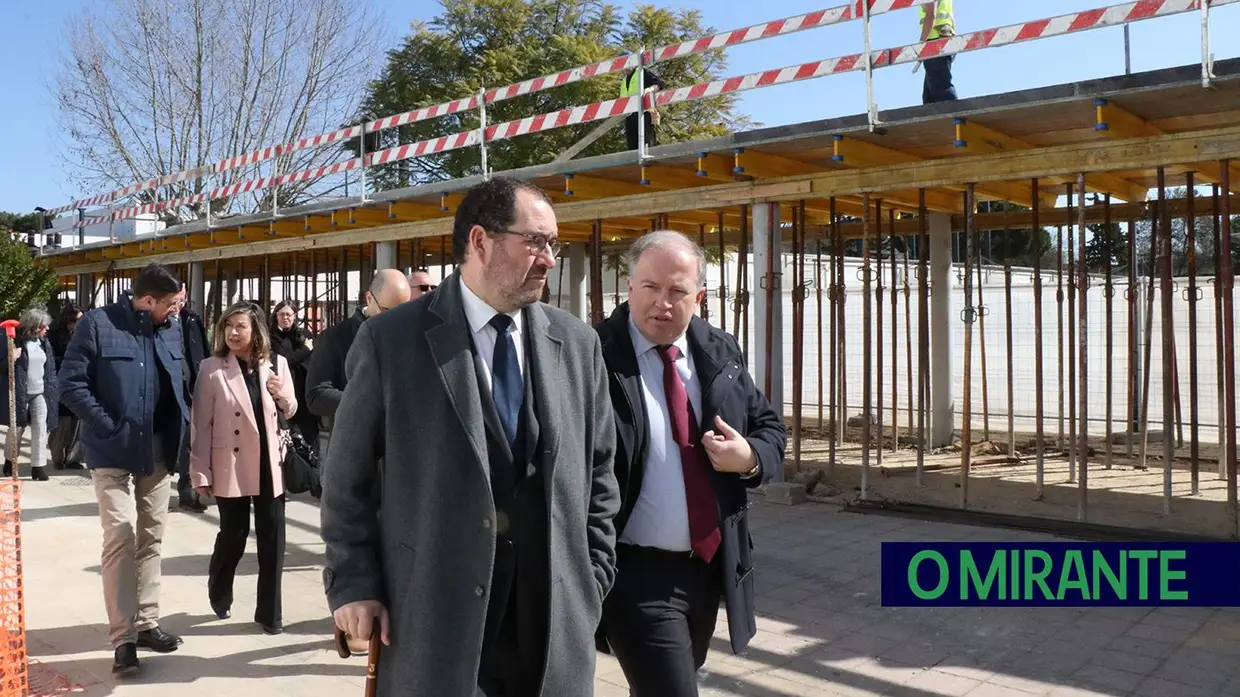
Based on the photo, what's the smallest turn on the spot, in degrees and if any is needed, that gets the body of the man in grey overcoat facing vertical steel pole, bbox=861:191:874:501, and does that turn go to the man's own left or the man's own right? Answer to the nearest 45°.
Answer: approximately 90° to the man's own left

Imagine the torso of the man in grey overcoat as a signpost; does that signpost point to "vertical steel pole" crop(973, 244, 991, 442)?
no

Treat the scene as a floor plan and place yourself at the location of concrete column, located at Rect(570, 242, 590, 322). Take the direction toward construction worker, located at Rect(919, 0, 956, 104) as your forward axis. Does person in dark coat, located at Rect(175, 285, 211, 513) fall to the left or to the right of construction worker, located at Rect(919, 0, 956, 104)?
right

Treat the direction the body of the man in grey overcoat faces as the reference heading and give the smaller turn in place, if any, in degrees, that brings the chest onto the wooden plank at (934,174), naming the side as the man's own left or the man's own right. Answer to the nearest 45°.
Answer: approximately 90° to the man's own left

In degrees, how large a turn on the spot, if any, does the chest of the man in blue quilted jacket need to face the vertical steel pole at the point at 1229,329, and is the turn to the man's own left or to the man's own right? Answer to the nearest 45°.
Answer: approximately 45° to the man's own left

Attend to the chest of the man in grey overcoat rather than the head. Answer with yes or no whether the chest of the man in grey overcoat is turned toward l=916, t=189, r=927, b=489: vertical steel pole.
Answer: no

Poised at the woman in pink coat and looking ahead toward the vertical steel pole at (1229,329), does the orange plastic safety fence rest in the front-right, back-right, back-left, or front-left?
back-right

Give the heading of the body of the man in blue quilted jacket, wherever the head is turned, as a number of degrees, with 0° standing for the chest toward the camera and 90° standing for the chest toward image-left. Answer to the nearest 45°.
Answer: approximately 315°

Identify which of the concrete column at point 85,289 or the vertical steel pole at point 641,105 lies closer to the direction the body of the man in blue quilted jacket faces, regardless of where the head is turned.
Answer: the vertical steel pole

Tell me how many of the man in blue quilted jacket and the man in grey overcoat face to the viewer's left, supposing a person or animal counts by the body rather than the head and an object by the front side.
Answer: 0

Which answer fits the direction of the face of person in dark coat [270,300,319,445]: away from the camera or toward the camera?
toward the camera

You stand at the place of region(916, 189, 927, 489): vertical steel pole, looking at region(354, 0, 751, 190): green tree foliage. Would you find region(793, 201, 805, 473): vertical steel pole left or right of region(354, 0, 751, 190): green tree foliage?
left

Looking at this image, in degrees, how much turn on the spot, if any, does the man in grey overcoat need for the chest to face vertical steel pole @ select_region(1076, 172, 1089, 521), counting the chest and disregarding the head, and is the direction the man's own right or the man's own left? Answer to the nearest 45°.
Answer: approximately 90° to the man's own left

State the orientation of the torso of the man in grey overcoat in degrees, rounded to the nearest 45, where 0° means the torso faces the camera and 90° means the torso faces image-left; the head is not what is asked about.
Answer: approximately 315°

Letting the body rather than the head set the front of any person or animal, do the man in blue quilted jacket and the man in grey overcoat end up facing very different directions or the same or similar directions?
same or similar directions
